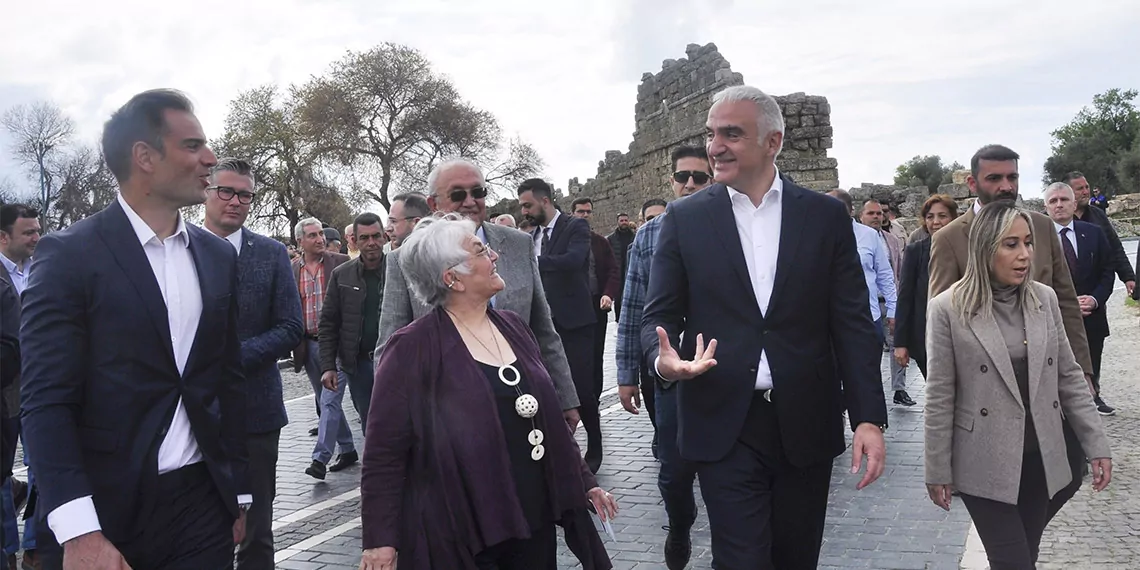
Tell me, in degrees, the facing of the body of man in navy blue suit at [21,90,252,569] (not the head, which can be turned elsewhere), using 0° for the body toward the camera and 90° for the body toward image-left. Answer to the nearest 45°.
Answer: approximately 315°

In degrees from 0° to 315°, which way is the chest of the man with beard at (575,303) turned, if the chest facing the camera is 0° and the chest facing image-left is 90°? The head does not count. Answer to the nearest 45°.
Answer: approximately 45°

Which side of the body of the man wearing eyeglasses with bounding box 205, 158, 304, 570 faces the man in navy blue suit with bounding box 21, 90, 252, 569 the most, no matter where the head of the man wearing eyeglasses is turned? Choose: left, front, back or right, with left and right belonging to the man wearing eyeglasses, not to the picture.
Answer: front

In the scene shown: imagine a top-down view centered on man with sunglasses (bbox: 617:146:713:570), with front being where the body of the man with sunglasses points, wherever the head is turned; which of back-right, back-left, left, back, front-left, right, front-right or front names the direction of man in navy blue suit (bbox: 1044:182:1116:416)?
back-left

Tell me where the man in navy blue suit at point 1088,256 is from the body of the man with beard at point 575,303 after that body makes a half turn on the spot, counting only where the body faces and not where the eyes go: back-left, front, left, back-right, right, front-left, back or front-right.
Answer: front-right

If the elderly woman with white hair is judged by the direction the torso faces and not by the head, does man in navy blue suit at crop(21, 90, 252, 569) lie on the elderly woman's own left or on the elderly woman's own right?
on the elderly woman's own right

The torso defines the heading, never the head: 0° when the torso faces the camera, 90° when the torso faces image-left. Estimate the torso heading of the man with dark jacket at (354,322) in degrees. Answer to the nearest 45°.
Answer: approximately 0°
